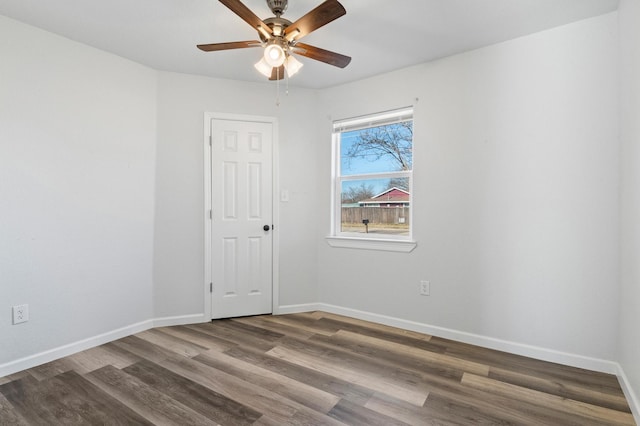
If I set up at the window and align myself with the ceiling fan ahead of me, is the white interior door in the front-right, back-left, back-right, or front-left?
front-right

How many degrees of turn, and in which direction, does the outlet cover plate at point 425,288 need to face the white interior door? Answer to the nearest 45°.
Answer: approximately 45° to its right

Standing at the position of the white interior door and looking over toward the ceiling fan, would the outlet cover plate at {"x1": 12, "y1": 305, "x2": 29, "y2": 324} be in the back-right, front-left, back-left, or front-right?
front-right

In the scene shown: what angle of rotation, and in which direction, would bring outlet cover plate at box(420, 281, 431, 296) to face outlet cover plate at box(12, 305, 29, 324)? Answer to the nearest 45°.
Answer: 0° — it already faces it

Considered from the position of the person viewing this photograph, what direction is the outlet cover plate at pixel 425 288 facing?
facing the viewer and to the left of the viewer
